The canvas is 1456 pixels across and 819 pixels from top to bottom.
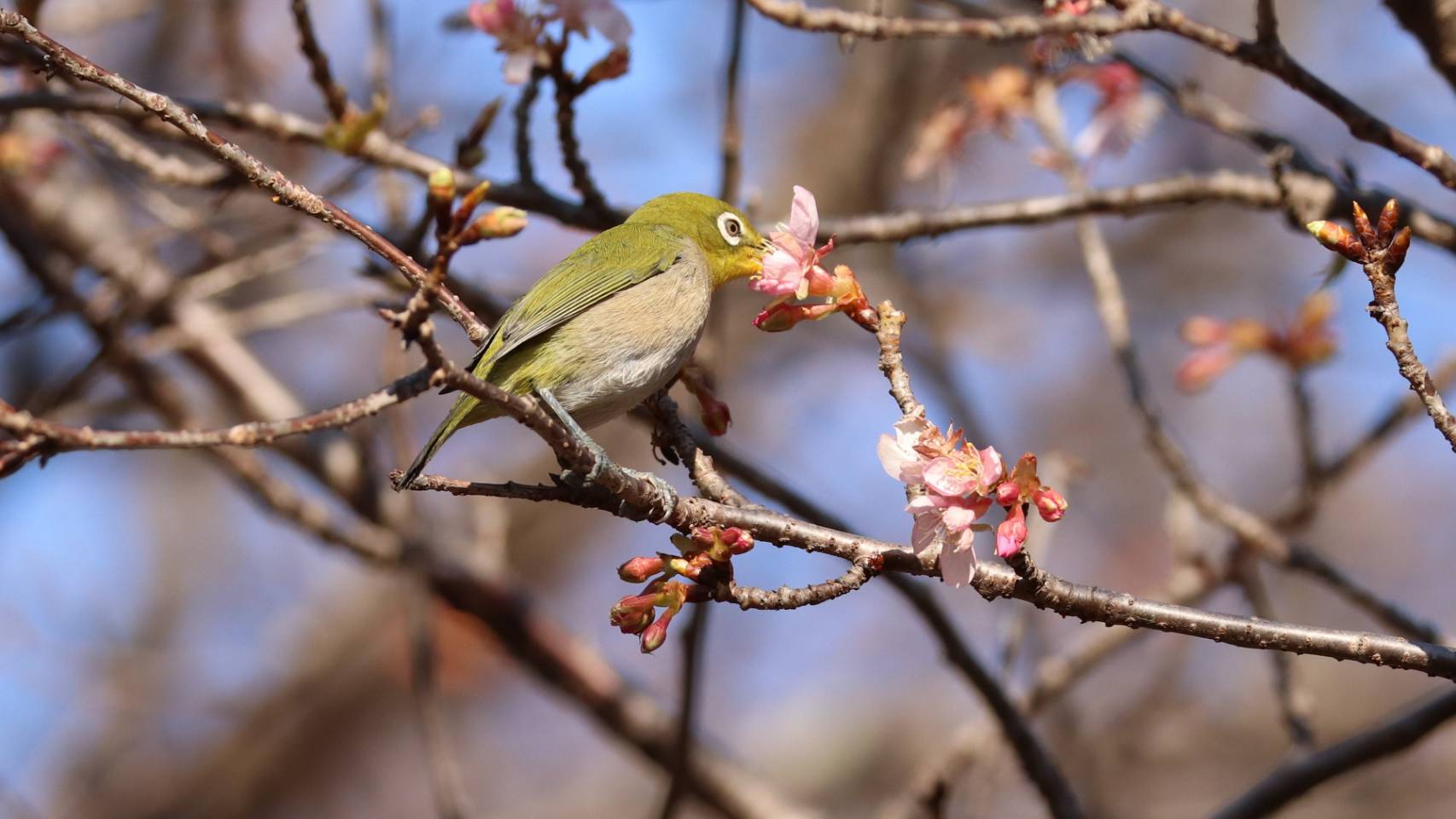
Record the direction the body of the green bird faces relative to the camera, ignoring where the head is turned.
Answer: to the viewer's right
